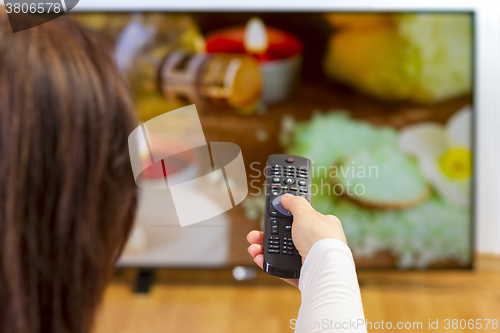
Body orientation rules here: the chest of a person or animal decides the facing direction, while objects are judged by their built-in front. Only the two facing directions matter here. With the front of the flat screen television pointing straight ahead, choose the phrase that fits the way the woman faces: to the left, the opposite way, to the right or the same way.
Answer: the opposite way

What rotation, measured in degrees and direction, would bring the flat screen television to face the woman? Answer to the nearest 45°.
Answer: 0° — it already faces them

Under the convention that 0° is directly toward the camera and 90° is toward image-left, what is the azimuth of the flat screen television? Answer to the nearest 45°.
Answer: approximately 0°

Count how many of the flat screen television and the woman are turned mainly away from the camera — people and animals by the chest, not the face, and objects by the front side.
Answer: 1

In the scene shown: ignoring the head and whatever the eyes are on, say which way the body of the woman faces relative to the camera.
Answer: away from the camera
